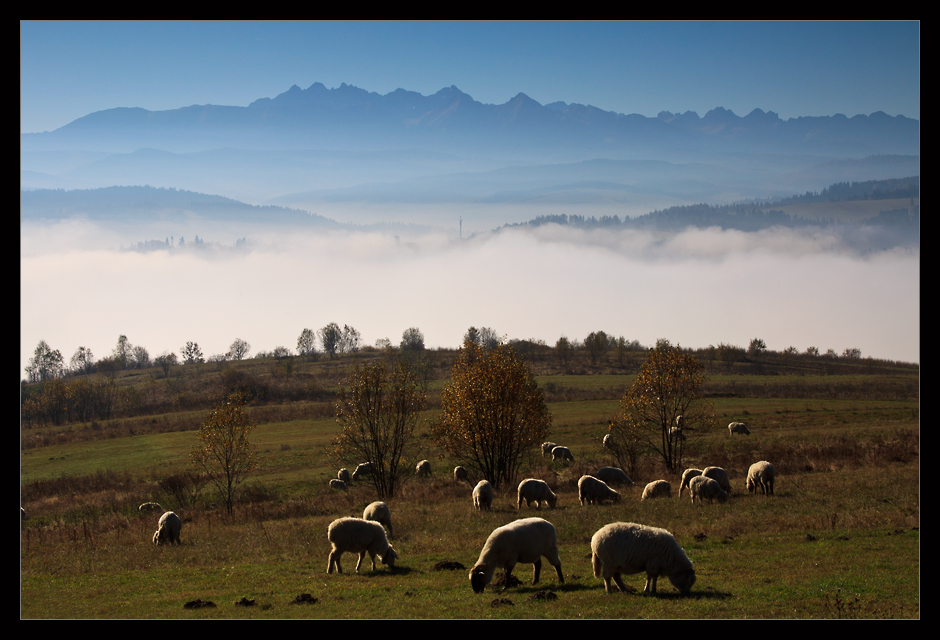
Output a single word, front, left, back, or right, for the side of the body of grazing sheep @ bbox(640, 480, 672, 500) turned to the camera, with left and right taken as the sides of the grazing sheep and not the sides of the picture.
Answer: left

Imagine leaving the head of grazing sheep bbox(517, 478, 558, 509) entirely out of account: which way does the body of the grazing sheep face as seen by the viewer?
to the viewer's right

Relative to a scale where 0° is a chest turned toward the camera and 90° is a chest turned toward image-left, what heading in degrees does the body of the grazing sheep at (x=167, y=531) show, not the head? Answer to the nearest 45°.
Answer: approximately 45°

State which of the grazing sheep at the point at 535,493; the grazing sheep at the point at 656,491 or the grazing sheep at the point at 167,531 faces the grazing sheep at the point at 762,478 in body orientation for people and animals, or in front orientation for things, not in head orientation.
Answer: the grazing sheep at the point at 535,493

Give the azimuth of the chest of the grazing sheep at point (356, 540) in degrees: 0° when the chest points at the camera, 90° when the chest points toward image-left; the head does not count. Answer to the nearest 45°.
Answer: approximately 270°

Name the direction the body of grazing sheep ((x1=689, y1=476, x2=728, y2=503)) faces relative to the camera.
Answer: to the viewer's right

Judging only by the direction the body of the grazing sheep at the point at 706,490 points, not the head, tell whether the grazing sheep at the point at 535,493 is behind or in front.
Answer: behind

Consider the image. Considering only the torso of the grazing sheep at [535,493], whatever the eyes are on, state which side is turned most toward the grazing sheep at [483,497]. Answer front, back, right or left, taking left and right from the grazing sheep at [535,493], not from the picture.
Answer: back

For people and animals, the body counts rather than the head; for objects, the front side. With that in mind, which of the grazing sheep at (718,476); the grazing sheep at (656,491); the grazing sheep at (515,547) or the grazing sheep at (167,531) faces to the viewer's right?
the grazing sheep at (718,476)

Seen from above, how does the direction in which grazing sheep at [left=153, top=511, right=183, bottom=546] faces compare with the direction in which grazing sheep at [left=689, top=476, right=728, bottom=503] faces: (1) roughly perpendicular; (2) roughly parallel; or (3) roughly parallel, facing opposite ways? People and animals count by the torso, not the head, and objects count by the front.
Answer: roughly perpendicular

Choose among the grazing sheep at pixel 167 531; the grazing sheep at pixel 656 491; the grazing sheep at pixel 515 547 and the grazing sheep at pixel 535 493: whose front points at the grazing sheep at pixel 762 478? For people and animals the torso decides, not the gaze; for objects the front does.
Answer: the grazing sheep at pixel 535 493

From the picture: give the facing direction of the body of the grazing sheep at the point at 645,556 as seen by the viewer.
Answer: to the viewer's right

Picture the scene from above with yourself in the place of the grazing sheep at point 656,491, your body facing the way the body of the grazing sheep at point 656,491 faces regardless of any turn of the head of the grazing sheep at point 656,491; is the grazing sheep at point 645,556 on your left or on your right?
on your left
